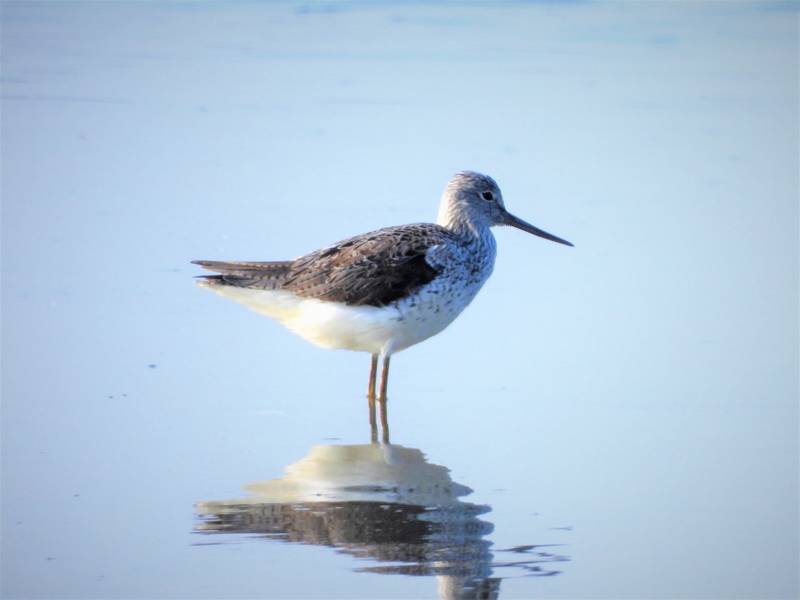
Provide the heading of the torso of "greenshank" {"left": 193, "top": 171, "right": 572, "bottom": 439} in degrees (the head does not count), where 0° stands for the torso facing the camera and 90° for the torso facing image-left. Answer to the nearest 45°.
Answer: approximately 270°
